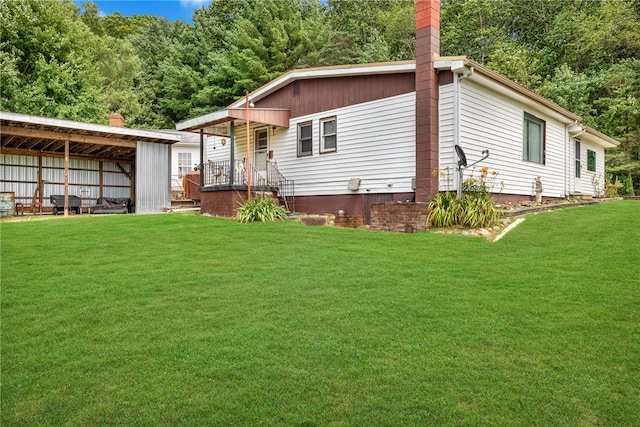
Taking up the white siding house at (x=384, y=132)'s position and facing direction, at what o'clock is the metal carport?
The metal carport is roughly at 2 o'clock from the white siding house.

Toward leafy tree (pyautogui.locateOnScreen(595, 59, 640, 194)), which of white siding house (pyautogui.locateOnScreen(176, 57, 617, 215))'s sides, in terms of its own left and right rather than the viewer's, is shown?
back

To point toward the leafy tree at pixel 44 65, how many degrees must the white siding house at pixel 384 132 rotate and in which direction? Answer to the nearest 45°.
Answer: approximately 90° to its right

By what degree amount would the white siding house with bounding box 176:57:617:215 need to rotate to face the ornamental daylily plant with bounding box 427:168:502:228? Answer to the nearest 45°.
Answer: approximately 90° to its left

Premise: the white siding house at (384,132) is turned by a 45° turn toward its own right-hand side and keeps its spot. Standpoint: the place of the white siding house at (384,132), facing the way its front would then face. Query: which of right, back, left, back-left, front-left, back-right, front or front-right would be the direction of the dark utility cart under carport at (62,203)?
front

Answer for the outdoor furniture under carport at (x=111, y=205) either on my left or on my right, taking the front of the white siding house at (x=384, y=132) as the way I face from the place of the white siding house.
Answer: on my right

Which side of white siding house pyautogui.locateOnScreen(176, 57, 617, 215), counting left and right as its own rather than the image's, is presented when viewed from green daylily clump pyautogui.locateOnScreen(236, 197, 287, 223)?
front

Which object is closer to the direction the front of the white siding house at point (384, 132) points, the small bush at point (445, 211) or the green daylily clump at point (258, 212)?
the green daylily clump

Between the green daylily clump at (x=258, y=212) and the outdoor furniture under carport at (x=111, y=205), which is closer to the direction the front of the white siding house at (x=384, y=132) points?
the green daylily clump

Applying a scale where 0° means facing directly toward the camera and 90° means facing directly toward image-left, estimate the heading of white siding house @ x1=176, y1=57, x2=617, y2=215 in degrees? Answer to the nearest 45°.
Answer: approximately 45°

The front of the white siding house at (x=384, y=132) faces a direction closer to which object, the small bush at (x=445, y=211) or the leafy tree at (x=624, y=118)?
the small bush
